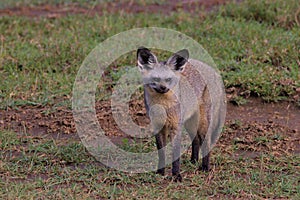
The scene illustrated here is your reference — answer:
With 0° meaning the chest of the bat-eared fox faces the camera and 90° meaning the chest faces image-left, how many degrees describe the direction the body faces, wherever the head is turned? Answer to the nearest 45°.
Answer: approximately 45°
